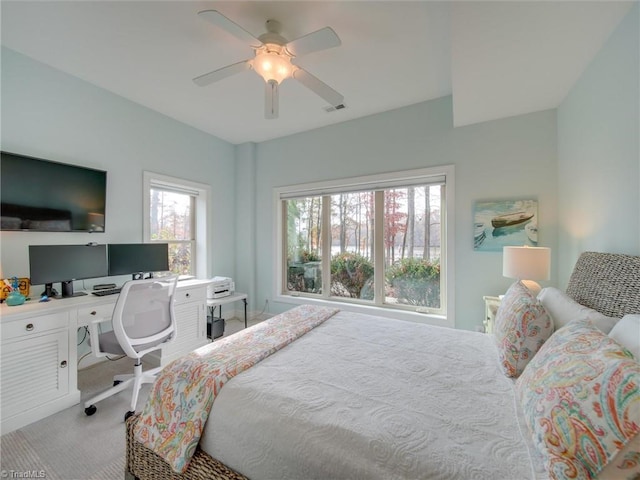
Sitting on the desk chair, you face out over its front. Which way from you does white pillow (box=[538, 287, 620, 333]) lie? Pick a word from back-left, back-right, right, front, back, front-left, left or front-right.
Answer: back

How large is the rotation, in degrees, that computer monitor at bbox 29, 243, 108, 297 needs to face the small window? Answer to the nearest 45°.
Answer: approximately 90° to its left

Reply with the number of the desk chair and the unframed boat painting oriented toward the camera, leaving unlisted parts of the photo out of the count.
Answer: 1

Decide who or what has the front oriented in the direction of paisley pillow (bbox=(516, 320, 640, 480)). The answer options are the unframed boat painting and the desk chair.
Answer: the unframed boat painting

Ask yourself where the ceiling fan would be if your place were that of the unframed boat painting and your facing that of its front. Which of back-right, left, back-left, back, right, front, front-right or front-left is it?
front-right

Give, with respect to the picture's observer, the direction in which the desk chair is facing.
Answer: facing away from the viewer and to the left of the viewer

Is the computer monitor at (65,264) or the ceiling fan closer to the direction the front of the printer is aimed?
the ceiling fan

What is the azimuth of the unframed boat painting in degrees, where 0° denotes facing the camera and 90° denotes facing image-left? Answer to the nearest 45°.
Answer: approximately 0°

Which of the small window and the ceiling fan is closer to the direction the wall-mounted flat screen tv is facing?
the ceiling fan

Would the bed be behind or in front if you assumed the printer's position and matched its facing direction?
in front

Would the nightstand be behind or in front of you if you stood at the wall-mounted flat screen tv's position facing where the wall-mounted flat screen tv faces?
in front

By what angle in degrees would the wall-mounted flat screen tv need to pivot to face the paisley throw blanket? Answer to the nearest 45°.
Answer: approximately 45° to its right

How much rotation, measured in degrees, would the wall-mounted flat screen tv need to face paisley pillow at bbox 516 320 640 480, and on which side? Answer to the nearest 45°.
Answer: approximately 45° to its right

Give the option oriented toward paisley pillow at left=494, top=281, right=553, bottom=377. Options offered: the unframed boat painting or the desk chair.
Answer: the unframed boat painting
